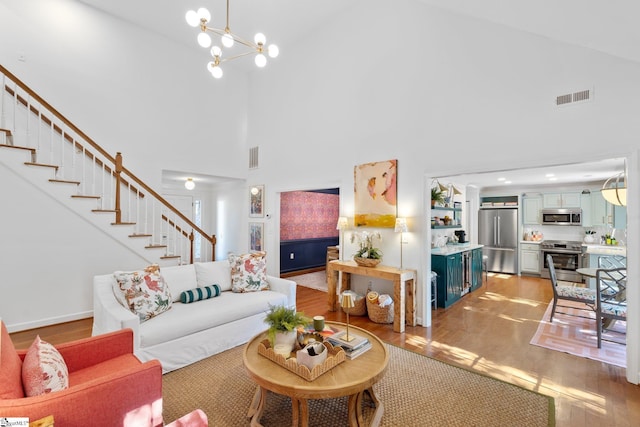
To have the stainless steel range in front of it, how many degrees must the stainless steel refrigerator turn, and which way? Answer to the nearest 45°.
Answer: approximately 90° to its left

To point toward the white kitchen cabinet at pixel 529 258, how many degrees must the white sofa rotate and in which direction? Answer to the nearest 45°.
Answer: approximately 45° to its left

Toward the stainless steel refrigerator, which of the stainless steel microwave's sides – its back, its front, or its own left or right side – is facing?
right

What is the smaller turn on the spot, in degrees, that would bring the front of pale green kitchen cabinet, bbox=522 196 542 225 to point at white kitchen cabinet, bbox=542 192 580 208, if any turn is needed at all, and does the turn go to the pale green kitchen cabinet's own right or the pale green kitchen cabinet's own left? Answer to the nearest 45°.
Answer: approximately 90° to the pale green kitchen cabinet's own left

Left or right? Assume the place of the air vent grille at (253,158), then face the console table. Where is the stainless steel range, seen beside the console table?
left

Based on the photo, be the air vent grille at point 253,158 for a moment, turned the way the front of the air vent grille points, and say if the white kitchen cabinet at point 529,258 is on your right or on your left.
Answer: on your left

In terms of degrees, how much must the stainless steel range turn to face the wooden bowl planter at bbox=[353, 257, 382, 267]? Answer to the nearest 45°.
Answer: approximately 45° to its right

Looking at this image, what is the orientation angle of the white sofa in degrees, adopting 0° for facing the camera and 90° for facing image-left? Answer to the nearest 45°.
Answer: approximately 315°
